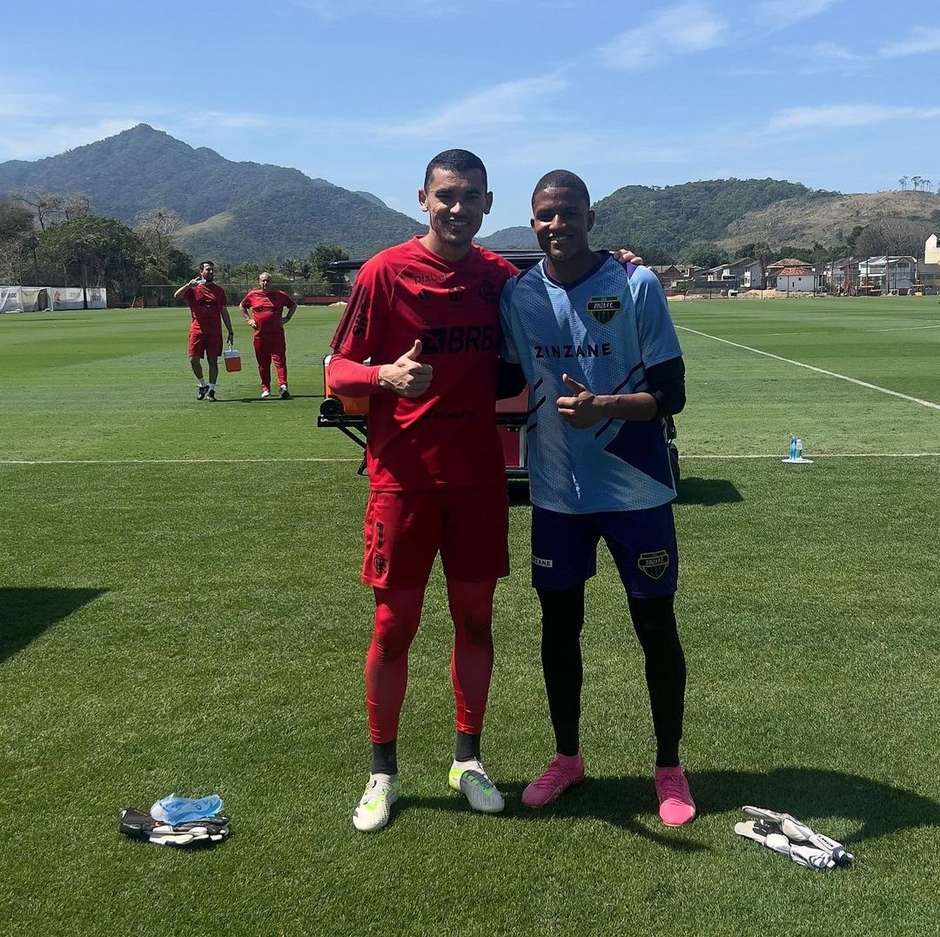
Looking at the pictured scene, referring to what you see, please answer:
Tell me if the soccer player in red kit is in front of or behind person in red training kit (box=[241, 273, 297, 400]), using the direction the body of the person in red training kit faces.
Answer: in front

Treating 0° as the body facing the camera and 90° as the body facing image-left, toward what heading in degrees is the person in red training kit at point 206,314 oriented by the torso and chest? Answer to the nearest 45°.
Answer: approximately 0°

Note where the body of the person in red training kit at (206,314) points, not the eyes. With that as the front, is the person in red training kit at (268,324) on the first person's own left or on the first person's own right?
on the first person's own left

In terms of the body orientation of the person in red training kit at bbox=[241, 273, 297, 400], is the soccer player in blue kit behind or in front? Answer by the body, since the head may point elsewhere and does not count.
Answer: in front

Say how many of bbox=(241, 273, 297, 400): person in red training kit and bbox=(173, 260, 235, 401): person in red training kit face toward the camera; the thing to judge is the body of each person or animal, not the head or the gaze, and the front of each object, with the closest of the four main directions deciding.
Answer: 2

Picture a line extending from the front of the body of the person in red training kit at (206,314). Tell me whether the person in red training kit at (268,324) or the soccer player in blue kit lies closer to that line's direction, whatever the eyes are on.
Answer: the soccer player in blue kit

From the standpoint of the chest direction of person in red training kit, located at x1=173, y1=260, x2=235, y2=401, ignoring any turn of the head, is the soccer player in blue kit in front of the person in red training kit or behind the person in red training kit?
in front
